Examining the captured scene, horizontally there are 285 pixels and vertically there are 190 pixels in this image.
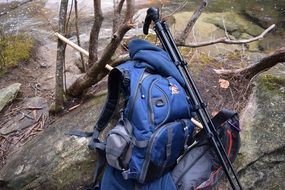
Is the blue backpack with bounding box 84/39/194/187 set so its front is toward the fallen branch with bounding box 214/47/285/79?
no

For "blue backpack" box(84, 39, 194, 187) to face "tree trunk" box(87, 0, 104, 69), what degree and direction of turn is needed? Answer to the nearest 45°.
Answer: approximately 135° to its left

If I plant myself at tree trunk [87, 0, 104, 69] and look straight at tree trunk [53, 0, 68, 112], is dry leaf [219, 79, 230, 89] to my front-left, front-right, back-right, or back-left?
back-left

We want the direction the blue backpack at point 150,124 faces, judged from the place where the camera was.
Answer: facing the viewer and to the right of the viewer

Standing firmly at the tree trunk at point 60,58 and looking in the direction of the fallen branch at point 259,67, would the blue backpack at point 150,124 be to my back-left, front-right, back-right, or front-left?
front-right

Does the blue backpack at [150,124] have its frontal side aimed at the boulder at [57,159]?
no

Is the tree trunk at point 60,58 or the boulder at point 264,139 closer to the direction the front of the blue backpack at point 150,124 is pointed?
the boulder

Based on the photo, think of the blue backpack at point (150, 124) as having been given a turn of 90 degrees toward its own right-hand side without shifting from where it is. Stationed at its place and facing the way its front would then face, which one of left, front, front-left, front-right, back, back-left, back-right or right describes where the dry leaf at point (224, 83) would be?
back

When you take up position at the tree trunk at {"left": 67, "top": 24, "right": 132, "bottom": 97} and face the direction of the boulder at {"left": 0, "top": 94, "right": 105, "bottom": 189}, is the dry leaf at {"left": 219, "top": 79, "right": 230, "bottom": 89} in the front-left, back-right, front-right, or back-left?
back-left

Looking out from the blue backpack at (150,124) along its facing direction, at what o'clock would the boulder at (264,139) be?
The boulder is roughly at 10 o'clock from the blue backpack.

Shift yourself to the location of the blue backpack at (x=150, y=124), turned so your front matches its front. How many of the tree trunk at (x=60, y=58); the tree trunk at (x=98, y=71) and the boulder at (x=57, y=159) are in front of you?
0

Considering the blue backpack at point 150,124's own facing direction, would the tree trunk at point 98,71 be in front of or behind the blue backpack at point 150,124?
behind
